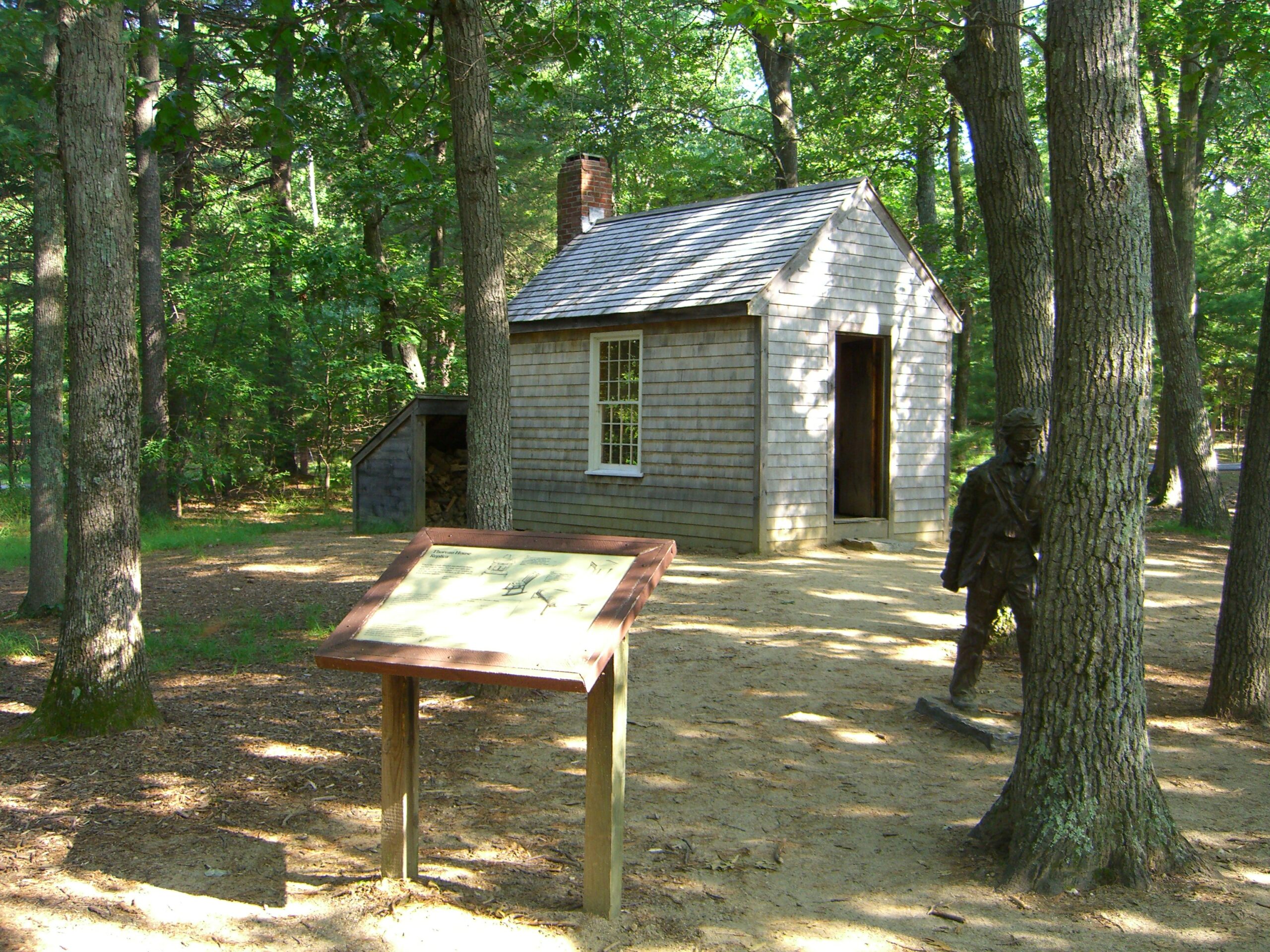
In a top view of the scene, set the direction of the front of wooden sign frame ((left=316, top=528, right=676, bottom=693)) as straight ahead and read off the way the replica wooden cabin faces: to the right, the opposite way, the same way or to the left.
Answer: to the left

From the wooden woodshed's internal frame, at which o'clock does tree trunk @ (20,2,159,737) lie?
The tree trunk is roughly at 2 o'clock from the wooden woodshed.

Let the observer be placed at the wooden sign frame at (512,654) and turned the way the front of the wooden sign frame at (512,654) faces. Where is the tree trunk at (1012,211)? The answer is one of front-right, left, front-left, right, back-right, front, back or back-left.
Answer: back

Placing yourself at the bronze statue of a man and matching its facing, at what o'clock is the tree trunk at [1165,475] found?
The tree trunk is roughly at 8 o'clock from the bronze statue of a man.

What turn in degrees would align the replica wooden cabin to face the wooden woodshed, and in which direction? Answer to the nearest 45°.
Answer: approximately 135° to its right

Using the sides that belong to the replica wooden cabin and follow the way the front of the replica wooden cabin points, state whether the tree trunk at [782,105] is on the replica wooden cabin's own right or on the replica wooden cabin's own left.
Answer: on the replica wooden cabin's own left

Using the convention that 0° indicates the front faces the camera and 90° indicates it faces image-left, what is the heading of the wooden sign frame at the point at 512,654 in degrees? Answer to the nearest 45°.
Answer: approximately 45°

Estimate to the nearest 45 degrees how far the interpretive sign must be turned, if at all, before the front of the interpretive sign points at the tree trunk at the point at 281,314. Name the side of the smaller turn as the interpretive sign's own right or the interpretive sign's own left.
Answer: approximately 135° to the interpretive sign's own right

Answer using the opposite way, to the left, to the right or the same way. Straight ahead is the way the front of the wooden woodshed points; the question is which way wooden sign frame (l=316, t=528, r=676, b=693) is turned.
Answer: to the right

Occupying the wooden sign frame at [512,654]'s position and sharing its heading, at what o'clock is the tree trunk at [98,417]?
The tree trunk is roughly at 3 o'clock from the wooden sign frame.

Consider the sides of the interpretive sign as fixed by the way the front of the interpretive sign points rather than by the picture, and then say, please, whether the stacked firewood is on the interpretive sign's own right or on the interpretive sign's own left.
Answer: on the interpretive sign's own right

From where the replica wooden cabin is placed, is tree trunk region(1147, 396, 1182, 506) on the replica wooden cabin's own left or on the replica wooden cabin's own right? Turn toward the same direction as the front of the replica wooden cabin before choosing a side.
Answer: on the replica wooden cabin's own left
